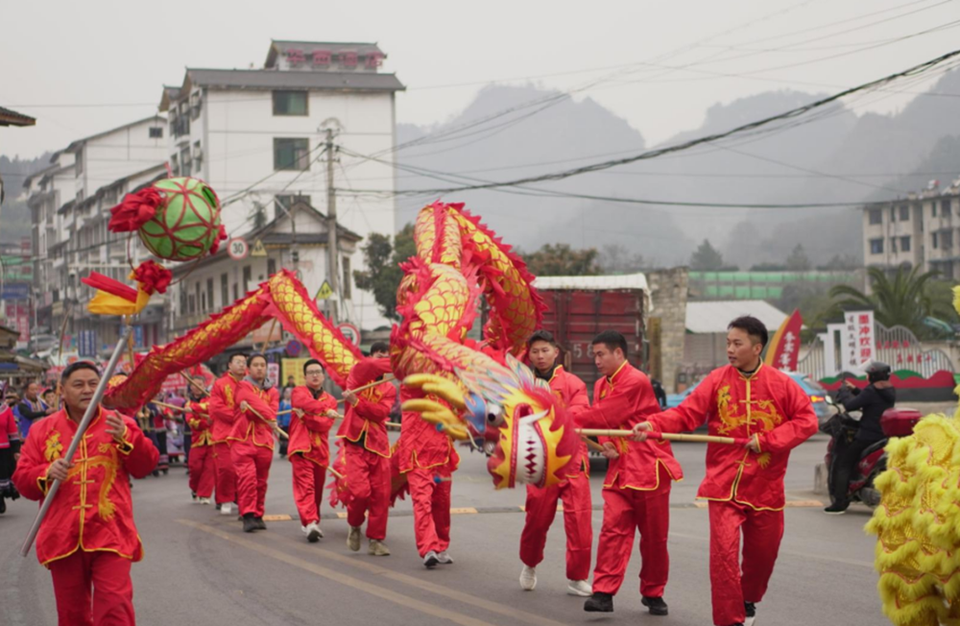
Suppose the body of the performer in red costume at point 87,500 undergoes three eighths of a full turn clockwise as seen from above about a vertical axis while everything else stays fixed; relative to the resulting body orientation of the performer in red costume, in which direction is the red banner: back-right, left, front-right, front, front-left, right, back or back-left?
right

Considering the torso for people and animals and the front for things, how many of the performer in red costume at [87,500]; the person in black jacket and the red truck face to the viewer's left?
1

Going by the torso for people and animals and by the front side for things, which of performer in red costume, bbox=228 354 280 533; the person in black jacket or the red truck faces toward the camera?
the performer in red costume

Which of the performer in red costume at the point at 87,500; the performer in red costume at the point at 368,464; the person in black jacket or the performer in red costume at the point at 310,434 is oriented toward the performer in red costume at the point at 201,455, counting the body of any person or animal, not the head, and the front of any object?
the person in black jacket

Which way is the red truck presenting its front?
away from the camera

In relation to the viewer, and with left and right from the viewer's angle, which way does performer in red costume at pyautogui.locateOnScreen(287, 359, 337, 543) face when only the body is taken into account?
facing the viewer

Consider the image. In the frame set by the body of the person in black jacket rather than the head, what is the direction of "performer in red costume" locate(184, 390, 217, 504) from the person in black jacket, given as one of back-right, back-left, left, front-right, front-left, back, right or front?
front

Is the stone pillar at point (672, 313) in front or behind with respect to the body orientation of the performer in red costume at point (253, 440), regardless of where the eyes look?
behind

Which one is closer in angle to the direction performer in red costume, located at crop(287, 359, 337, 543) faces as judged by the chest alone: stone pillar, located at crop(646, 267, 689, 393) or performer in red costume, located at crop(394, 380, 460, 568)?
the performer in red costume

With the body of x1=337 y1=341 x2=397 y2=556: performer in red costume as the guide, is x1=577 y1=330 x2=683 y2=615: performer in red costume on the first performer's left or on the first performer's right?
on the first performer's left

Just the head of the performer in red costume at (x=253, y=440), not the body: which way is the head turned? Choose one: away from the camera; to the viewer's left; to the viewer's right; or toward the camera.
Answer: toward the camera

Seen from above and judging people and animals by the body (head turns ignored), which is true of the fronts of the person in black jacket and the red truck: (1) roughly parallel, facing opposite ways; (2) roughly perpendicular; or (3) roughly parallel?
roughly perpendicular

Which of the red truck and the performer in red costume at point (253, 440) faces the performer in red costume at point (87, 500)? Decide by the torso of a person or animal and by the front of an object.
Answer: the performer in red costume at point (253, 440)

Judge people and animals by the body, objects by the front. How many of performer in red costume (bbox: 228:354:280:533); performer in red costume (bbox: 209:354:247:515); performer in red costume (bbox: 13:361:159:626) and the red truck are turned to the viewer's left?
0

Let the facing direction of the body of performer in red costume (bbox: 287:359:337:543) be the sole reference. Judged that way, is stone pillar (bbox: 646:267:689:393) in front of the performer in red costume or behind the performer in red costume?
behind

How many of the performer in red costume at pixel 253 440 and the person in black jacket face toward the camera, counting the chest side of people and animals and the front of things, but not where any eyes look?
1

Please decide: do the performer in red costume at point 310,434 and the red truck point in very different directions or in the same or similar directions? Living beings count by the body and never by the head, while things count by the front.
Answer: very different directions

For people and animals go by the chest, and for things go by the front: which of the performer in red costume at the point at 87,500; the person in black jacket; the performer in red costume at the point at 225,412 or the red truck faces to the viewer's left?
the person in black jacket
